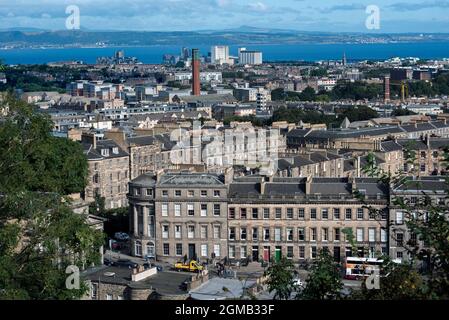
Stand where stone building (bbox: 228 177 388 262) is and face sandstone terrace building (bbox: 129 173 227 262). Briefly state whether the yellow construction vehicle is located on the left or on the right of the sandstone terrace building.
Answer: left

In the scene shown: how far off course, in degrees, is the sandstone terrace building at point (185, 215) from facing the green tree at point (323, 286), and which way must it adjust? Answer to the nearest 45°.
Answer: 0° — it already faces it

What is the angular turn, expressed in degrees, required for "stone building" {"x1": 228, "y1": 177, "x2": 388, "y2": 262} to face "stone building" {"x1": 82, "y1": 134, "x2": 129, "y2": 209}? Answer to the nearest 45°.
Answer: approximately 135° to its right

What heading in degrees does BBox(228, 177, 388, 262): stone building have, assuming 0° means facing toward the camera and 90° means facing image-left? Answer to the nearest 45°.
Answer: approximately 0°

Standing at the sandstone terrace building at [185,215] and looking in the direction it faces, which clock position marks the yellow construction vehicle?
The yellow construction vehicle is roughly at 12 o'clock from the sandstone terrace building.

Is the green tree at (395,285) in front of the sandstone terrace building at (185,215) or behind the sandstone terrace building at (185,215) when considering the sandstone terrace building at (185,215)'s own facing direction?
in front

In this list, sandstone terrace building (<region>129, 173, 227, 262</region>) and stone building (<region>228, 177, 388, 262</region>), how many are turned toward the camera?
2

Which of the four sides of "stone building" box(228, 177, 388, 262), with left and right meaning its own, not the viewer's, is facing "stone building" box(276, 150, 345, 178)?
back

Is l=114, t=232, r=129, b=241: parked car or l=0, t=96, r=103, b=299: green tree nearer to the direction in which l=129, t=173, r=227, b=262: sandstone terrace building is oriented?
the green tree

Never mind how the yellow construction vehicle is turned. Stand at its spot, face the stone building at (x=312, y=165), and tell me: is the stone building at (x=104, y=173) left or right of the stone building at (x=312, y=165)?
left

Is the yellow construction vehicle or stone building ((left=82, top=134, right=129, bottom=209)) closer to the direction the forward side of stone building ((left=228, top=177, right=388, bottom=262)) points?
the yellow construction vehicle

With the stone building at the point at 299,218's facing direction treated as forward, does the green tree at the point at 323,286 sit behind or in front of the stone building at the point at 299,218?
in front
